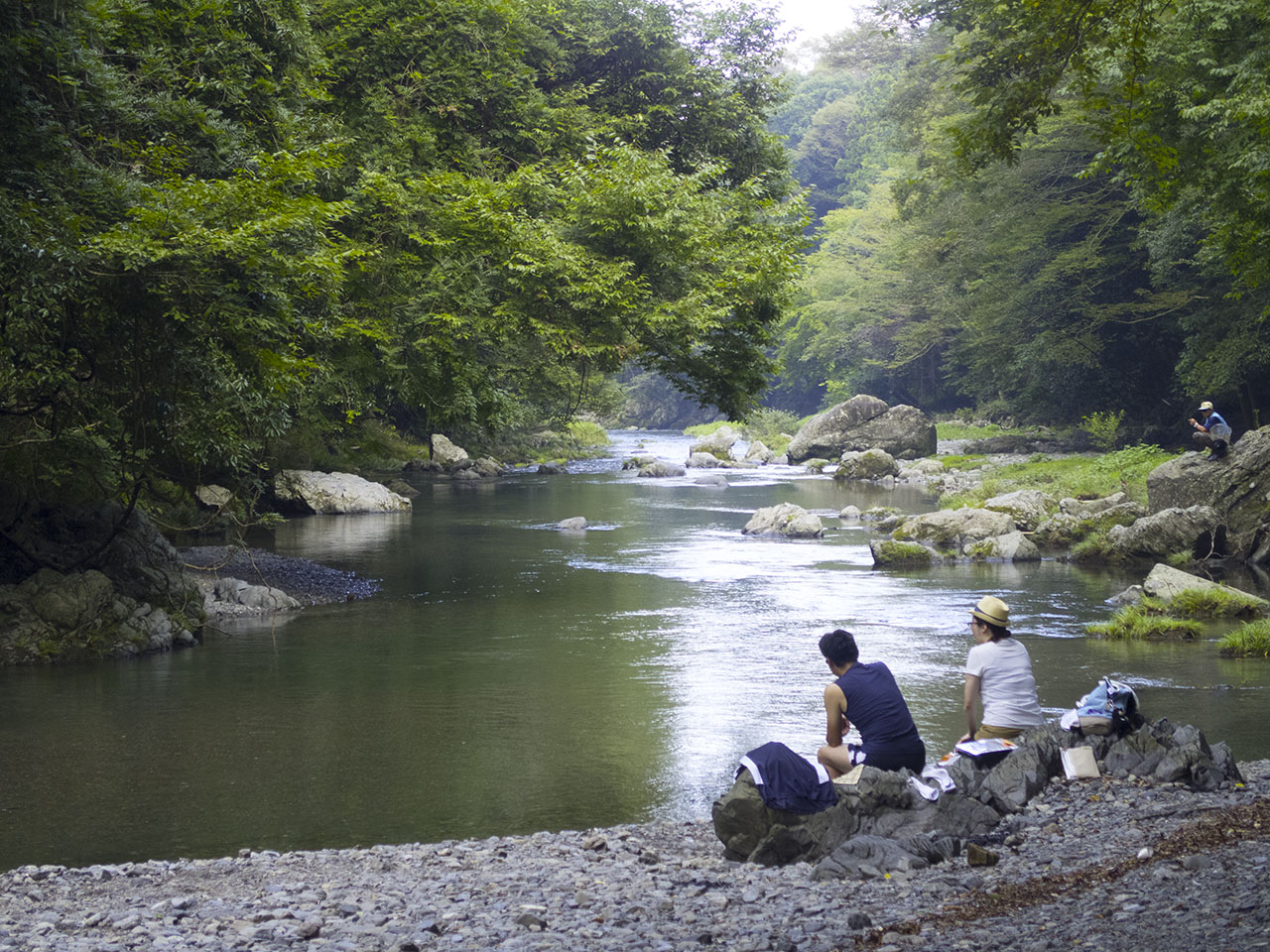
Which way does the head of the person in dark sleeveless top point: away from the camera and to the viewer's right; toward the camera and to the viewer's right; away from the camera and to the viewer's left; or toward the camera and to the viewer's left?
away from the camera and to the viewer's left

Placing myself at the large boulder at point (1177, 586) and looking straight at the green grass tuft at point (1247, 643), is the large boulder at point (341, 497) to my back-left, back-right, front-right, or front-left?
back-right

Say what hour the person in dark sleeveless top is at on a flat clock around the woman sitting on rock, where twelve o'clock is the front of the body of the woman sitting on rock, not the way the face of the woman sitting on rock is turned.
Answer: The person in dark sleeveless top is roughly at 9 o'clock from the woman sitting on rock.

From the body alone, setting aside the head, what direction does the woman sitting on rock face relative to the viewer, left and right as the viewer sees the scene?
facing away from the viewer and to the left of the viewer

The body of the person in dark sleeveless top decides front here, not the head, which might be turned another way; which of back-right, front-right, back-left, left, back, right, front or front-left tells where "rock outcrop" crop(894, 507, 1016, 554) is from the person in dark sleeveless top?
front-right

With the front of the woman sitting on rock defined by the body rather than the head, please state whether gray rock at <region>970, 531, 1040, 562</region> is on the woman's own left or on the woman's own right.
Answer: on the woman's own right

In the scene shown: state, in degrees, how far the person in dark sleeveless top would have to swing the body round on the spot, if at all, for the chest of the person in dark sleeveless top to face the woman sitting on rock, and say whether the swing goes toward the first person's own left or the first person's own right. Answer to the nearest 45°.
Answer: approximately 90° to the first person's own right

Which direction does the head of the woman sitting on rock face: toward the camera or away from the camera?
away from the camera

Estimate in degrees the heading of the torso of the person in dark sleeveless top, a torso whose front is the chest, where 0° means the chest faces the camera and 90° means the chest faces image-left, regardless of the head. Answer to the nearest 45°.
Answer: approximately 135°

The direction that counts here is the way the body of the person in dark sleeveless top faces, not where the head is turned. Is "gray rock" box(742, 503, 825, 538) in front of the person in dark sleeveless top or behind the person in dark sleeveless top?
in front

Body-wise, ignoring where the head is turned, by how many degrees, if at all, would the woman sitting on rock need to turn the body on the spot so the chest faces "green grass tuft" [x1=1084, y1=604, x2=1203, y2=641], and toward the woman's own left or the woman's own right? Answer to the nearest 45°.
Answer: approximately 45° to the woman's own right

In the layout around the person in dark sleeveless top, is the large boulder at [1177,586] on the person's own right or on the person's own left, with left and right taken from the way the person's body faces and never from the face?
on the person's own right
